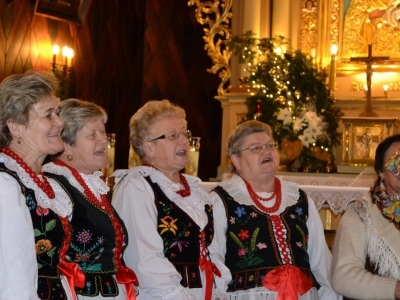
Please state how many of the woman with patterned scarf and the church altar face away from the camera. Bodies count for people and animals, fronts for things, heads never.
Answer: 0

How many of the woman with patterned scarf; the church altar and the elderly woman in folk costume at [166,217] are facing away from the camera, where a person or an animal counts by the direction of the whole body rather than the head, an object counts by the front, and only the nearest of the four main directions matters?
0

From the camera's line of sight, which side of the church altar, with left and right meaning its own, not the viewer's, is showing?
front

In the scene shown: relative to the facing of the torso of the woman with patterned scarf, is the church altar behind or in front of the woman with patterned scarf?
behind

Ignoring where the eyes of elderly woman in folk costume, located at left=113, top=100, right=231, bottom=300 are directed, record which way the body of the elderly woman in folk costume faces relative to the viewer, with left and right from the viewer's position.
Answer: facing the viewer and to the right of the viewer

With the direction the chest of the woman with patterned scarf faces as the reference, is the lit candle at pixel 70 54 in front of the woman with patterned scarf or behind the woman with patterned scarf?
behind

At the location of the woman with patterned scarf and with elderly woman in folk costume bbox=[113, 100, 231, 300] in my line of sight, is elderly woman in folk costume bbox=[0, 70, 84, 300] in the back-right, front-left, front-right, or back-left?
front-left

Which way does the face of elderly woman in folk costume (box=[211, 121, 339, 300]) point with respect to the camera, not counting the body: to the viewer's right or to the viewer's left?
to the viewer's right

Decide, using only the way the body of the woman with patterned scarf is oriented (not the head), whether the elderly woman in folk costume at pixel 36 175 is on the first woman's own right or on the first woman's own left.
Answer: on the first woman's own right
